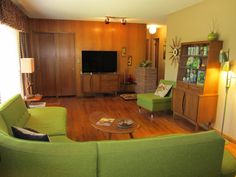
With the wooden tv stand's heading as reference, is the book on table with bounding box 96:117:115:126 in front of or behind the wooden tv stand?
in front

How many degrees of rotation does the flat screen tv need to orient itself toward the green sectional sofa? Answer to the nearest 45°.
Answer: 0° — it already faces it

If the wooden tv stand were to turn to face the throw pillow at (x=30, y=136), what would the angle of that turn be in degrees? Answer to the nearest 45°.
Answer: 0° — it already faces it

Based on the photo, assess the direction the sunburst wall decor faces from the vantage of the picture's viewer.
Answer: facing the viewer and to the left of the viewer

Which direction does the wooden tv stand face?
toward the camera

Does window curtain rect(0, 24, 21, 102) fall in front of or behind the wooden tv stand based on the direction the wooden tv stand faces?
in front

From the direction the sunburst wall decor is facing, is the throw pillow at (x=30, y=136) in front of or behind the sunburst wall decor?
in front

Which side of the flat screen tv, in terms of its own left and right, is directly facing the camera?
front

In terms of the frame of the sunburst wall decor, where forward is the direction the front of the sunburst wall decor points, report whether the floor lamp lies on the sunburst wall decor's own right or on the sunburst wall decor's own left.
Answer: on the sunburst wall decor's own left

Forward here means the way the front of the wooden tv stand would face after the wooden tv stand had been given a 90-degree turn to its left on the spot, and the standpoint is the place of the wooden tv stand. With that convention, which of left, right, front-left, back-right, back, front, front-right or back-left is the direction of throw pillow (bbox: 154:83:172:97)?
front-right

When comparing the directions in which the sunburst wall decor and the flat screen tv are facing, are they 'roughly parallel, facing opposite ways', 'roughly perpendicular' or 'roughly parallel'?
roughly perpendicular

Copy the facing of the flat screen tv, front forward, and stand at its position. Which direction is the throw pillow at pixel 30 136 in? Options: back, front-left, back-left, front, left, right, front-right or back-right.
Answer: front
